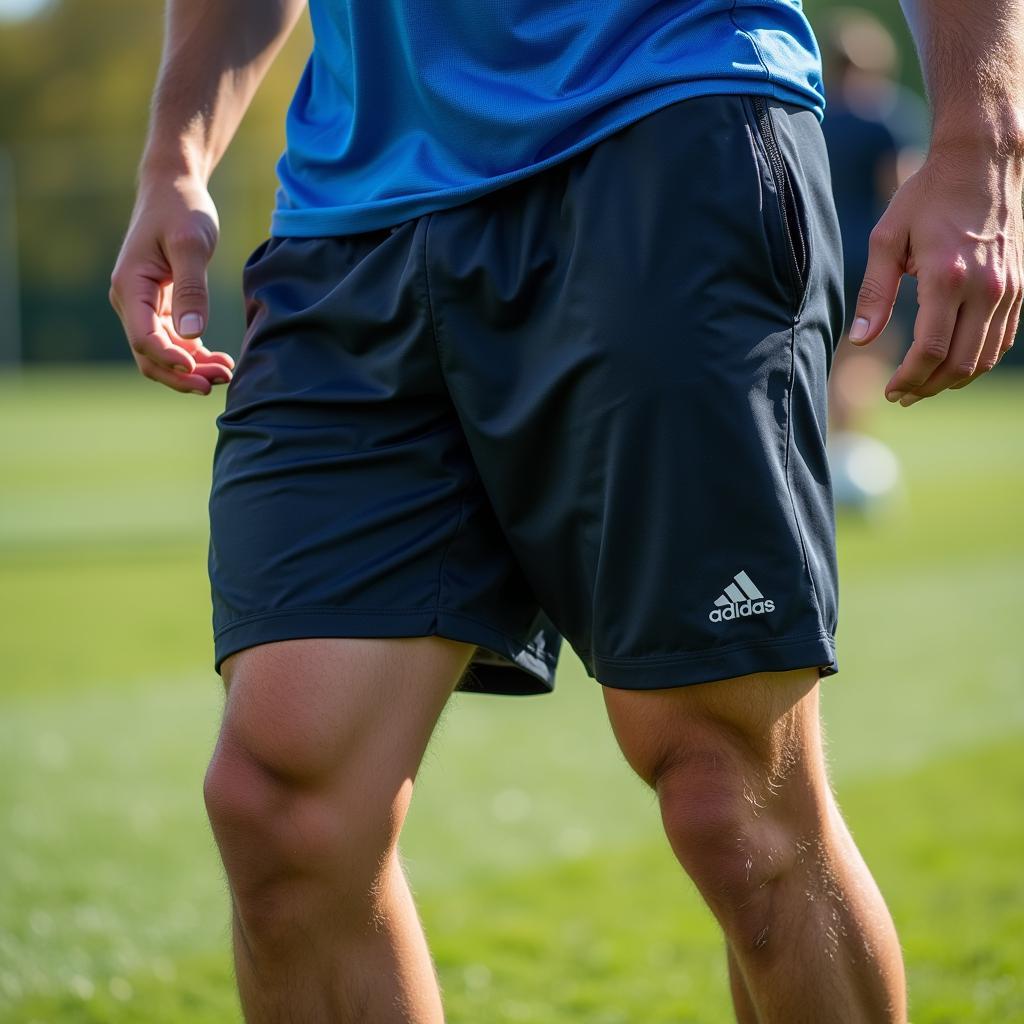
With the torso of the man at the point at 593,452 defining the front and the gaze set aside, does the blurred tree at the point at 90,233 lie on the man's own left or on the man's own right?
on the man's own right

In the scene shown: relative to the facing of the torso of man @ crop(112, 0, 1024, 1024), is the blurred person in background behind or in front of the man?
behind

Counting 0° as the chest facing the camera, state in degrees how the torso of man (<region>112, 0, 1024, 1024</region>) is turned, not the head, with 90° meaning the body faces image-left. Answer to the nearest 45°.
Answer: approximately 45°
